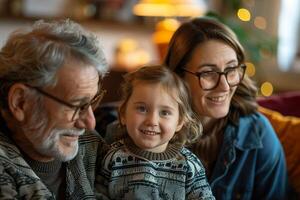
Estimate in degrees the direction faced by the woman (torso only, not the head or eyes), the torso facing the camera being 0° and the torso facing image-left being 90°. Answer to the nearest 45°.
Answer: approximately 45°

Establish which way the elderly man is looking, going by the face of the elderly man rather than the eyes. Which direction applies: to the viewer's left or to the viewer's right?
to the viewer's right

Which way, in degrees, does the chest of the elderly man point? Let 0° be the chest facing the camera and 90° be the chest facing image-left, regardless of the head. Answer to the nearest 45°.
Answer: approximately 315°

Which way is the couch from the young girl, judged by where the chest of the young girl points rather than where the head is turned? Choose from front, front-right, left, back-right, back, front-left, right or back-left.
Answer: back-left

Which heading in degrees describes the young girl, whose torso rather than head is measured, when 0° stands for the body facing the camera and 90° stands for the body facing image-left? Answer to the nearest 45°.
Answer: approximately 0°

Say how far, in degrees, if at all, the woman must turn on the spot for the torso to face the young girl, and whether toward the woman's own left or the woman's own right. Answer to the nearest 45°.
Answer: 0° — they already face them
